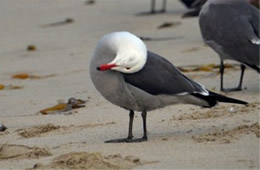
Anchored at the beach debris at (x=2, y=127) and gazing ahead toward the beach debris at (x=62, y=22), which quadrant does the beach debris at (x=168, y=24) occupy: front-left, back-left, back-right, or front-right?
front-right

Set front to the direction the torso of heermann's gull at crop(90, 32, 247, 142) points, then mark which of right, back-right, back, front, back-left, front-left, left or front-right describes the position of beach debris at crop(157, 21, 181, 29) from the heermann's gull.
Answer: right

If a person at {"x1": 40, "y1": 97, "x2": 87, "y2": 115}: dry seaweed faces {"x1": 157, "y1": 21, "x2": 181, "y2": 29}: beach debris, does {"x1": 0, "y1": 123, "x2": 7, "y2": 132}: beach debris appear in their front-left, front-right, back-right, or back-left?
back-left

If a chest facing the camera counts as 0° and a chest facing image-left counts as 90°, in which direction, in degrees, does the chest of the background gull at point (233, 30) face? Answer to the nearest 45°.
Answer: approximately 90°

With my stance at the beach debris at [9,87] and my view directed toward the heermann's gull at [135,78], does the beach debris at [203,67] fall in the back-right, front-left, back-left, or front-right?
front-left

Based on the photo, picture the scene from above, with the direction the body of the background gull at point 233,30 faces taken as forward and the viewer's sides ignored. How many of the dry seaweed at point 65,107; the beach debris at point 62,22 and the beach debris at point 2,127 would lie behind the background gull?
0

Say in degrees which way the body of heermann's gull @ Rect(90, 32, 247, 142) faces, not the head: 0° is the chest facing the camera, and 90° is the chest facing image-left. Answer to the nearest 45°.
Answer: approximately 90°

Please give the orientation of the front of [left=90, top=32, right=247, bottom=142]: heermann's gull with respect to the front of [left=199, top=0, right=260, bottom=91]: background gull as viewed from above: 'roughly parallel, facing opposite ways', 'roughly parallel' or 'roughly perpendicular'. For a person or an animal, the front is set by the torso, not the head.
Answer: roughly parallel
